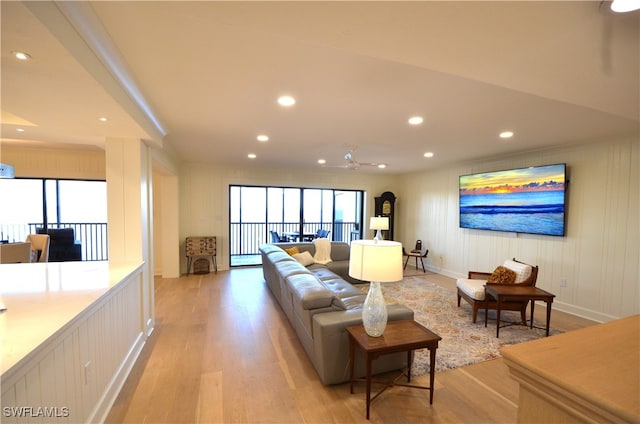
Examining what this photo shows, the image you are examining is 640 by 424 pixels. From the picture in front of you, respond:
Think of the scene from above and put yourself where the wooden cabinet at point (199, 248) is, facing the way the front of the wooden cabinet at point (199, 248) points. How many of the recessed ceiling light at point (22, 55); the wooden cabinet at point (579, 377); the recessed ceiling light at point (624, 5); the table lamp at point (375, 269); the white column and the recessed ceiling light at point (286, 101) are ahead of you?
6

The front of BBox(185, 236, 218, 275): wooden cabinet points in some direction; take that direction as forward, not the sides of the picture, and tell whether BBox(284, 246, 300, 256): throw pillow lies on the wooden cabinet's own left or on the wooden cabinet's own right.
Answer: on the wooden cabinet's own left

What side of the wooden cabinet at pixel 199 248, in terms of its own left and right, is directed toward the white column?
front

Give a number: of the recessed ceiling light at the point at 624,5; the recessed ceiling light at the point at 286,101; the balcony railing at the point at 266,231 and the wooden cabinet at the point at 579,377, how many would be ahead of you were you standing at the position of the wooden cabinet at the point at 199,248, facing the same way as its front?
3

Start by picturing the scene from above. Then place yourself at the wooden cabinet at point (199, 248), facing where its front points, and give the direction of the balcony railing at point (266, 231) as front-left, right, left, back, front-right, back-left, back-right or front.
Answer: back-left

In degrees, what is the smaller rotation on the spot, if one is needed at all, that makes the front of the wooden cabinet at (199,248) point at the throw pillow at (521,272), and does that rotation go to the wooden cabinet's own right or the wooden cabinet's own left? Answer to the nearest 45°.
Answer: approximately 45° to the wooden cabinet's own left

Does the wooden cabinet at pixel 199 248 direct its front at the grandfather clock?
no

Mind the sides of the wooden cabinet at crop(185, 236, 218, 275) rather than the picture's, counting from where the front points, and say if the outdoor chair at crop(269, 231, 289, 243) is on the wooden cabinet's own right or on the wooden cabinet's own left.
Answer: on the wooden cabinet's own left

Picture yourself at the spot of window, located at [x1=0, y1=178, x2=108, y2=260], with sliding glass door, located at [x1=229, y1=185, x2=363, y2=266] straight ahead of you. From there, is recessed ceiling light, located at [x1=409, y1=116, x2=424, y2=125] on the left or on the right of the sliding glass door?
right

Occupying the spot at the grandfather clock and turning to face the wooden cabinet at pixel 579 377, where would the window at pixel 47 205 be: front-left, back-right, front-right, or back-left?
front-right

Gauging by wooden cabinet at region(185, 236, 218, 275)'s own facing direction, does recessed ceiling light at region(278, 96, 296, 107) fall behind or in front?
in front

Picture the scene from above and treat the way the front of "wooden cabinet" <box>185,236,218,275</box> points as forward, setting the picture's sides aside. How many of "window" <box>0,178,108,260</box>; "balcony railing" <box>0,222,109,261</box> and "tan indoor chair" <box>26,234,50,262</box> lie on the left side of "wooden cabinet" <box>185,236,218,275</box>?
0

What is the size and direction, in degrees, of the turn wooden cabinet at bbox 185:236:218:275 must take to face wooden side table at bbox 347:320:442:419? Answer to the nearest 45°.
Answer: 0° — it already faces it

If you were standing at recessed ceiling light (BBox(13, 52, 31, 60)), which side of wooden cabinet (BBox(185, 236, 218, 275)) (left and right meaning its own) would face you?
front

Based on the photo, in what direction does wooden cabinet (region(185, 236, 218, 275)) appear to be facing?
toward the camera

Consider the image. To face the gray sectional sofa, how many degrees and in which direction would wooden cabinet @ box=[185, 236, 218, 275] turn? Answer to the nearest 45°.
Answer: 0° — it already faces it

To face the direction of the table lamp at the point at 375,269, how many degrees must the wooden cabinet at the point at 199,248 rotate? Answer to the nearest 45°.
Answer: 0° — it already faces it

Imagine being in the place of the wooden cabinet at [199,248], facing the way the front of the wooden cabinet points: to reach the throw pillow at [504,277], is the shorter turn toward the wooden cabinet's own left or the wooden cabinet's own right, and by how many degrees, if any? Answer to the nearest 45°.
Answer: approximately 45° to the wooden cabinet's own left
